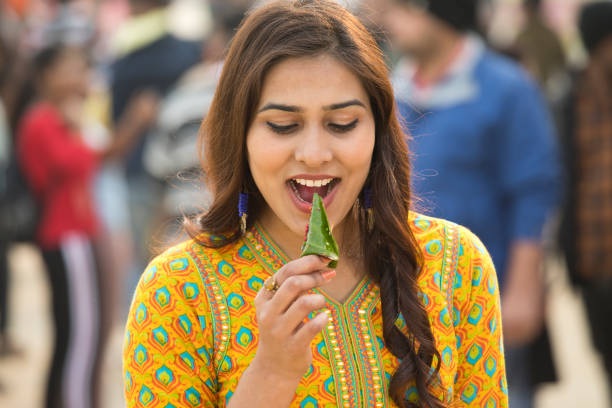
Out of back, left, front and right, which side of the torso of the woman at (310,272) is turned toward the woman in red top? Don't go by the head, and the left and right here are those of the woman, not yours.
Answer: back

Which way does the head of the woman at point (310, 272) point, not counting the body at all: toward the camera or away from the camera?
toward the camera

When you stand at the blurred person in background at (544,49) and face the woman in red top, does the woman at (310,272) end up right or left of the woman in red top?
left

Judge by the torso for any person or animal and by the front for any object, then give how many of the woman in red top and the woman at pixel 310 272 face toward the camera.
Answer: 1

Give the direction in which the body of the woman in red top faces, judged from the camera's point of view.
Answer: to the viewer's right

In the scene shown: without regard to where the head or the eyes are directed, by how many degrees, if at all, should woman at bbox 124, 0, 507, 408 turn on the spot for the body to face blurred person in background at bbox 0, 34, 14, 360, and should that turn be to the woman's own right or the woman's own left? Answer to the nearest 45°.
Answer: approximately 135° to the woman's own right

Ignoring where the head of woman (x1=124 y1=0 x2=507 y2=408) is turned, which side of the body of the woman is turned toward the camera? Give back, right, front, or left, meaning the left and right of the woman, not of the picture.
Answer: front

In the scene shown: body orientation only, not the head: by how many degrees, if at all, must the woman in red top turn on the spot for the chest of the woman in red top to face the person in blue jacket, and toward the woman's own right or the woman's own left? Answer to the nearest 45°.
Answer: approximately 45° to the woman's own right

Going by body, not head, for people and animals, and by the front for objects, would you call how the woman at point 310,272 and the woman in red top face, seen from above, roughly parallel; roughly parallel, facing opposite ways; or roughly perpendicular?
roughly perpendicular
